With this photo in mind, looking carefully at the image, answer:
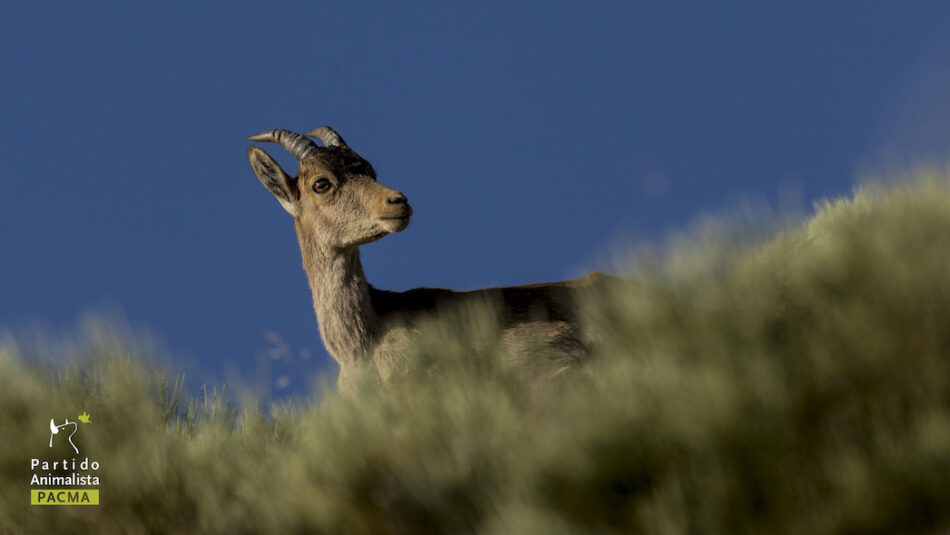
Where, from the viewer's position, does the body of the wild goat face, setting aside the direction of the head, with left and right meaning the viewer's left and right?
facing to the left of the viewer
